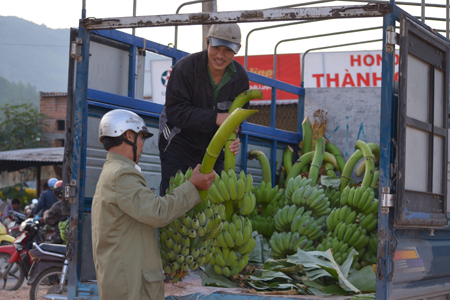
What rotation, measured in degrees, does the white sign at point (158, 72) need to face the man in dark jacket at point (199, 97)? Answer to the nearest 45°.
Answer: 0° — it already faces them

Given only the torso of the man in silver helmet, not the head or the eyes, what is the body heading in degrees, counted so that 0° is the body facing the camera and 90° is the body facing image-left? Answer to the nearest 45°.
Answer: approximately 225°

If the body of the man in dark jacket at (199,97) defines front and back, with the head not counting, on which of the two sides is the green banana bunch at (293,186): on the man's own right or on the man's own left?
on the man's own left

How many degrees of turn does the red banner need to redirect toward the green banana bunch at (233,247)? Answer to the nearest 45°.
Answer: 0° — it already faces it

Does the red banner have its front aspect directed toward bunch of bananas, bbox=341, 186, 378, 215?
yes

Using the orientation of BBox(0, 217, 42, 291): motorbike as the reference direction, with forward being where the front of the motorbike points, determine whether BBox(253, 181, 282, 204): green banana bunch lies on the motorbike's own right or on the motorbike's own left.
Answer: on the motorbike's own left

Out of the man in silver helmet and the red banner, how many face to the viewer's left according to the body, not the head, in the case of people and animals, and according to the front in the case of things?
0

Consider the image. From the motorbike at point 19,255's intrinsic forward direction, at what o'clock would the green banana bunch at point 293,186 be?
The green banana bunch is roughly at 8 o'clock from the motorbike.

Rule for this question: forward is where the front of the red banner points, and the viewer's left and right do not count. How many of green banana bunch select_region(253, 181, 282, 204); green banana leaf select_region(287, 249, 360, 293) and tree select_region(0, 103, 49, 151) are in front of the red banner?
2
